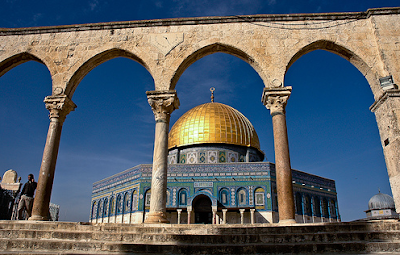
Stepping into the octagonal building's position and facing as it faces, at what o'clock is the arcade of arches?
The arcade of arches is roughly at 12 o'clock from the octagonal building.

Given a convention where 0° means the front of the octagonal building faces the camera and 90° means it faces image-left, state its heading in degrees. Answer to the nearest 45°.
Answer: approximately 0°

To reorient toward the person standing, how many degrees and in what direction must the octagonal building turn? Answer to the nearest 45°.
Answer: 0° — it already faces them
